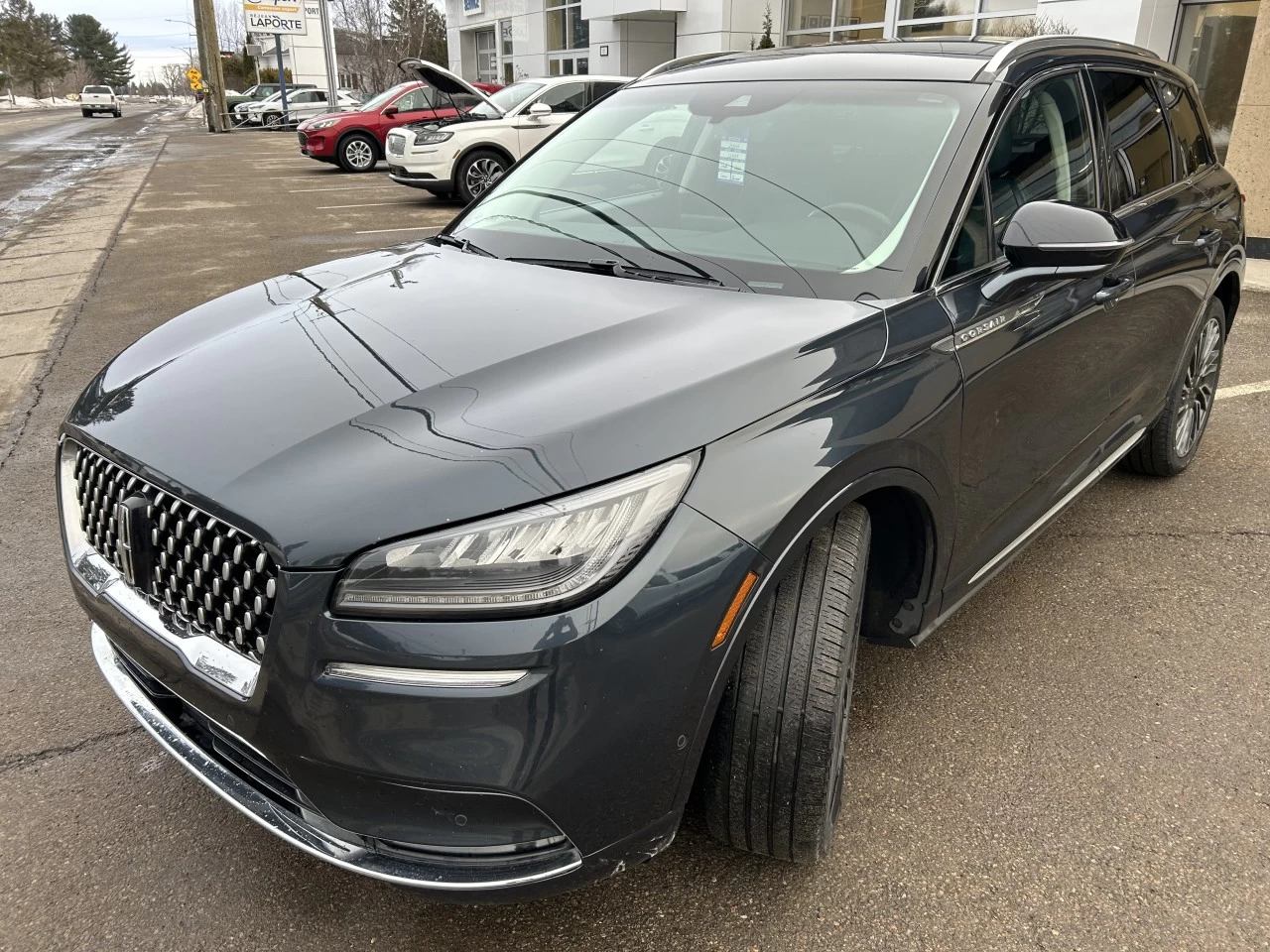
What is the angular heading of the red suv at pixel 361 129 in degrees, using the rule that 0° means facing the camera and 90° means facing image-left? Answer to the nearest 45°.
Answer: approximately 45°

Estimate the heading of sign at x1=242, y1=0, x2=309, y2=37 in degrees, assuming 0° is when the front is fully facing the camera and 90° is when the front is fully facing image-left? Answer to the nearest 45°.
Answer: approximately 0°

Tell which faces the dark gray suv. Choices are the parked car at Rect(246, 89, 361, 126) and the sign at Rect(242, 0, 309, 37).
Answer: the sign

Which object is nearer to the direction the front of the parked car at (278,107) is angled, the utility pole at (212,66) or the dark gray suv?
the utility pole

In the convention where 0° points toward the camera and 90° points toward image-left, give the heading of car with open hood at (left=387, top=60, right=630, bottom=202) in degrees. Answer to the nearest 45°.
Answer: approximately 45°

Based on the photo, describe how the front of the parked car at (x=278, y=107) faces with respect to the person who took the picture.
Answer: facing to the left of the viewer

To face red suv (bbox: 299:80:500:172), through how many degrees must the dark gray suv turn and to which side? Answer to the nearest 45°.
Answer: approximately 135° to its right

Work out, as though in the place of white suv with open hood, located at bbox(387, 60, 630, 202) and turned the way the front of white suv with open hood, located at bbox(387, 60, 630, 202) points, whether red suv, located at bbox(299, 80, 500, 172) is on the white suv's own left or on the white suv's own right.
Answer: on the white suv's own right

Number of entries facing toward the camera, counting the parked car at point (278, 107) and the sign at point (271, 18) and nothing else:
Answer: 1

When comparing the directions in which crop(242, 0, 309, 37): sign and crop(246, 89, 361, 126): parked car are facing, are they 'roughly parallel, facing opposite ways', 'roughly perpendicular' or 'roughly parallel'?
roughly perpendicular
